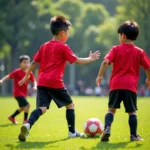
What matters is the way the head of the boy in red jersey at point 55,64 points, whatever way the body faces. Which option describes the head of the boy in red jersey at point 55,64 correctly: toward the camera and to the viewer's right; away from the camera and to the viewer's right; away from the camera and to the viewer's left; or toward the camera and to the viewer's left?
away from the camera and to the viewer's right

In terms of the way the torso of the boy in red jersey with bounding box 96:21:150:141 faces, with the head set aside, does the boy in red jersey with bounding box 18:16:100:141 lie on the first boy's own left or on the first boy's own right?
on the first boy's own left

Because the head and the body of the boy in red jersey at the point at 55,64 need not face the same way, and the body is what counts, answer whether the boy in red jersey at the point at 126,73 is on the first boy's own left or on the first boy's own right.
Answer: on the first boy's own right

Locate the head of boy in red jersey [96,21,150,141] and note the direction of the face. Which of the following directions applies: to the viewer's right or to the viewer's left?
to the viewer's left

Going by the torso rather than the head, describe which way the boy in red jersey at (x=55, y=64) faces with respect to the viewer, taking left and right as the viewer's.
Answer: facing away from the viewer and to the right of the viewer
